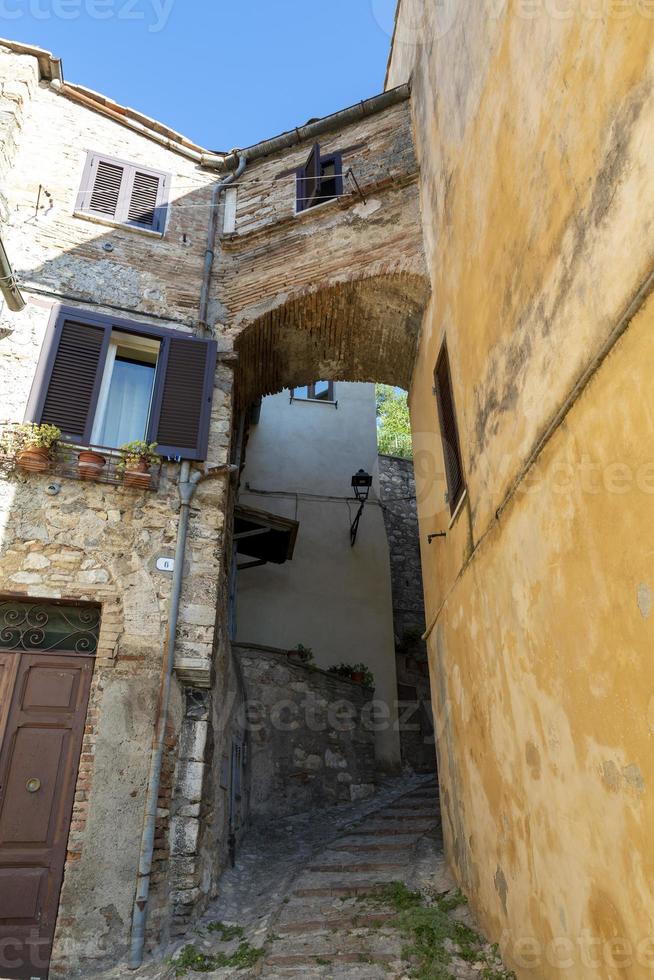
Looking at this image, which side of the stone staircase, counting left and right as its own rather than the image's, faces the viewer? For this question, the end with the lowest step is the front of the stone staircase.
front

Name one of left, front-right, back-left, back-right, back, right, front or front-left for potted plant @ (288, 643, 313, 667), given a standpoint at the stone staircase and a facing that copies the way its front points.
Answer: back

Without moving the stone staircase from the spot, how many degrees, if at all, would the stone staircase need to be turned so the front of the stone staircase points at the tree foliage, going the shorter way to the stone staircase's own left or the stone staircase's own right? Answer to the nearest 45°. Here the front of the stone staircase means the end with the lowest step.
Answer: approximately 180°

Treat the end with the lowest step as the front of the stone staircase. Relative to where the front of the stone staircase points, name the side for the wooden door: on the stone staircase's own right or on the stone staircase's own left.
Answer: on the stone staircase's own right

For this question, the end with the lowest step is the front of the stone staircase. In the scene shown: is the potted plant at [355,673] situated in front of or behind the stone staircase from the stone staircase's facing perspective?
behind

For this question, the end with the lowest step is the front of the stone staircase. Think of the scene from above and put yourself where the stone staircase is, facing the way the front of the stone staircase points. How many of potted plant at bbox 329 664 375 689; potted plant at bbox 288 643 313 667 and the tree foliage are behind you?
3
